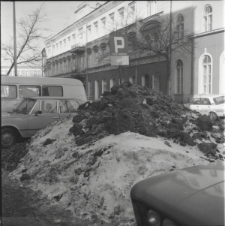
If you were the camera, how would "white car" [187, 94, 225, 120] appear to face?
facing away from the viewer and to the left of the viewer

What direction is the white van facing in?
to the viewer's left

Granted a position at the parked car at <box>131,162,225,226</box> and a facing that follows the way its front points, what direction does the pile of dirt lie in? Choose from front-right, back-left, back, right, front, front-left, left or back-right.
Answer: back-right

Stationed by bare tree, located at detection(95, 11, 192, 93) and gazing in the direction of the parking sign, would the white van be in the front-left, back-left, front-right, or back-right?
front-right

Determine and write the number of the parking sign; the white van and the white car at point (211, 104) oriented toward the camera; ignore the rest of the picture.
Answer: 1

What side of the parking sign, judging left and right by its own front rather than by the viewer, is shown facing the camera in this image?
front

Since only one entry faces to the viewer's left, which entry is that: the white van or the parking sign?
the white van

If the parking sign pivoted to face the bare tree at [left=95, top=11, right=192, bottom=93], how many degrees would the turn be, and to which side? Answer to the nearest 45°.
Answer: approximately 180°

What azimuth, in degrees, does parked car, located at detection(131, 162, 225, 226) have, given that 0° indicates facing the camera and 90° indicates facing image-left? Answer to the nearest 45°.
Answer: approximately 45°

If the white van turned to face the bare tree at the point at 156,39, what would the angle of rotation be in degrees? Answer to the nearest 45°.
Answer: approximately 180°

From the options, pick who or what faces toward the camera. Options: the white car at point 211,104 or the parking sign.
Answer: the parking sign

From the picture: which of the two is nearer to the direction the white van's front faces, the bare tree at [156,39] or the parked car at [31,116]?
the parked car

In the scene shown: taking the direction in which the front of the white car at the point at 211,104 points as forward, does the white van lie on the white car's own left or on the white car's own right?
on the white car's own left

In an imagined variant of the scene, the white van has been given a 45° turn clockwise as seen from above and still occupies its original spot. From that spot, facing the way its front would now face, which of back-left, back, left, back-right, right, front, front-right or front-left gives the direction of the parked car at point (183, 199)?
back-left

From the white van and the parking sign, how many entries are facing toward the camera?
1
